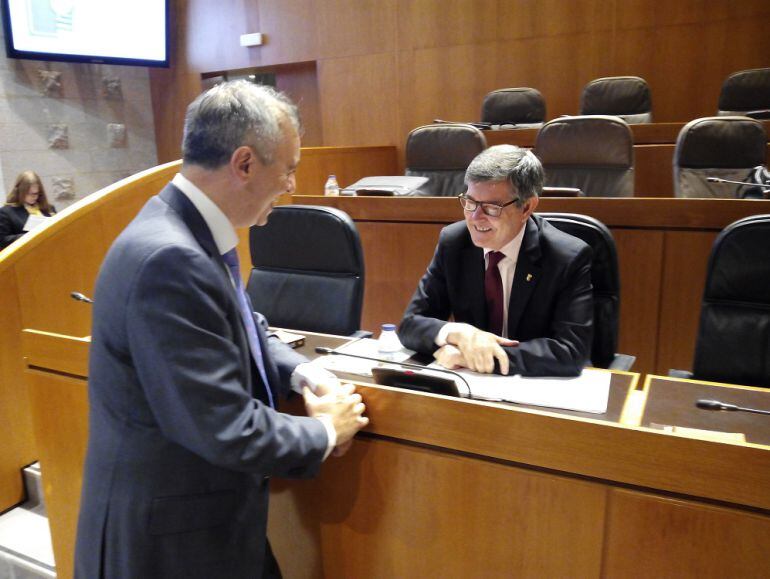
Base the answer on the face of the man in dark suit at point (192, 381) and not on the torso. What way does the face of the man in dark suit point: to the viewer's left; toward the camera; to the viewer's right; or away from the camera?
to the viewer's right

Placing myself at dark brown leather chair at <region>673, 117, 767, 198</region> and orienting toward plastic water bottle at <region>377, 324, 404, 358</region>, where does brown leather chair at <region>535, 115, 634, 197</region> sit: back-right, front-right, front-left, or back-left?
front-right

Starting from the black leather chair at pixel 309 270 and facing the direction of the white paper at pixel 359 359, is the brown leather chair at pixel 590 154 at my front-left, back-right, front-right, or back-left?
back-left

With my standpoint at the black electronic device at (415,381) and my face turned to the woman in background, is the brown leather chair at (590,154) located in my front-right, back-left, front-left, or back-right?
front-right

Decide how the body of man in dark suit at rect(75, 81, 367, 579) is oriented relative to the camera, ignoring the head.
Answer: to the viewer's right

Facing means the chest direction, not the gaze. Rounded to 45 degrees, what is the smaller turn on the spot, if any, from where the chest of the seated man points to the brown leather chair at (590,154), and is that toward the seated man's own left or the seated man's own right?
approximately 135° to the seated man's own right

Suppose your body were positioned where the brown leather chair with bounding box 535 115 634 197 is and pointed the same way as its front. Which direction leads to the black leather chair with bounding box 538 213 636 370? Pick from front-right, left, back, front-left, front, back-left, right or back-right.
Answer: front

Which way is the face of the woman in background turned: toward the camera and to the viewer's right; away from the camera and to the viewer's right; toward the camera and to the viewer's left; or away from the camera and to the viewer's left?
toward the camera and to the viewer's right

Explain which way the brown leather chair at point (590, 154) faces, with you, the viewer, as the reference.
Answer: facing the viewer

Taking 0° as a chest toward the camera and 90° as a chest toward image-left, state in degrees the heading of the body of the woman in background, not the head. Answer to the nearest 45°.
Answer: approximately 315°
